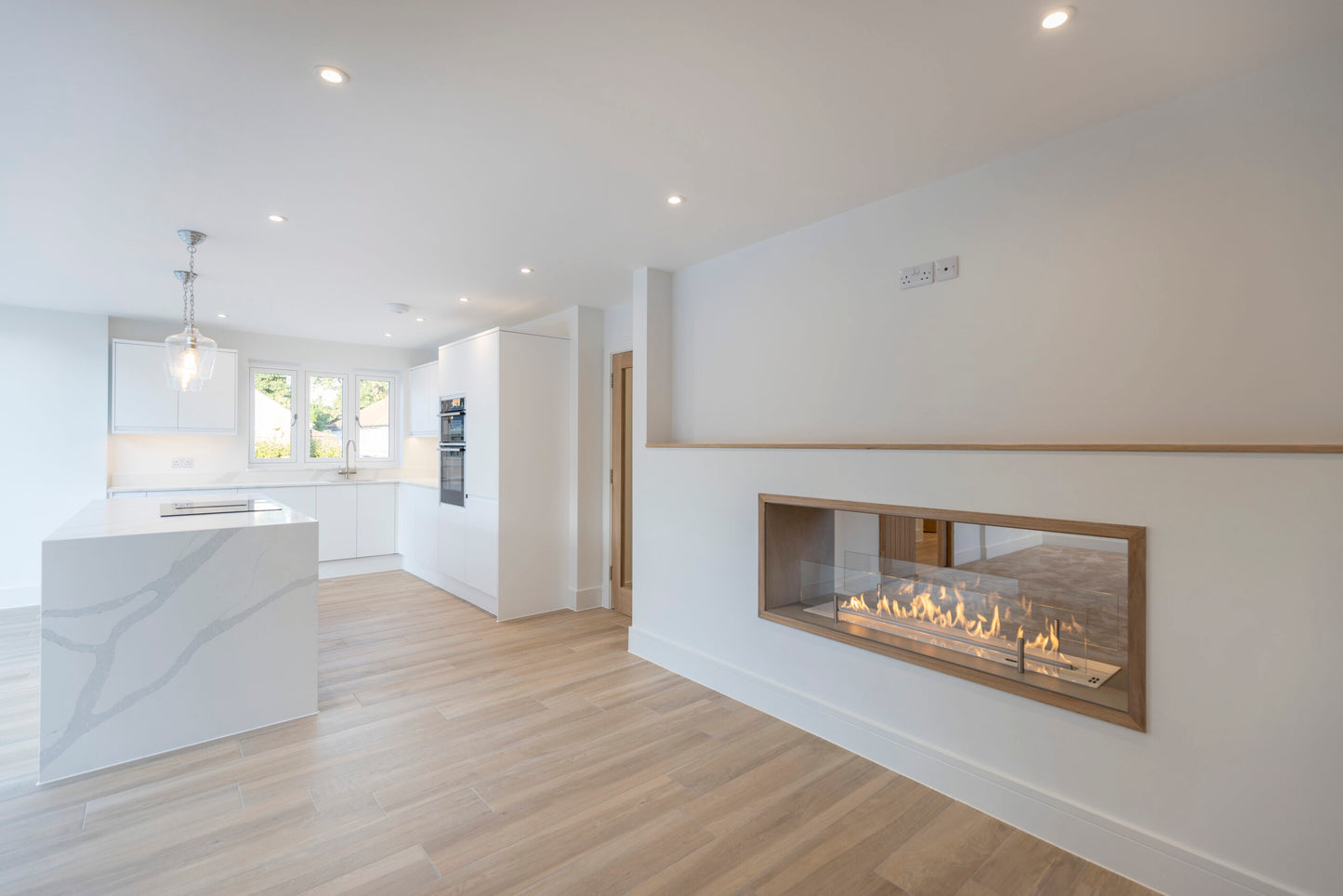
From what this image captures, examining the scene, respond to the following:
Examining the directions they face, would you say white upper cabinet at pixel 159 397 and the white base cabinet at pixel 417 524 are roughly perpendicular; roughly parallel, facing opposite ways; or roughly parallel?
roughly perpendicular

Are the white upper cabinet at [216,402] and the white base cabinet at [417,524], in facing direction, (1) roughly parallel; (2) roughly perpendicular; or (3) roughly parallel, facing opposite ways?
roughly perpendicular

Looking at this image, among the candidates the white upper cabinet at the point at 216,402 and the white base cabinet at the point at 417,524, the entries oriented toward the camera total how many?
1

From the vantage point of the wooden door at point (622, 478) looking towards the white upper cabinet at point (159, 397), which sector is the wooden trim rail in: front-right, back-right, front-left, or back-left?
back-left

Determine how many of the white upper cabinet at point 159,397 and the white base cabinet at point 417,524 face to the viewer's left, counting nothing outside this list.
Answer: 1

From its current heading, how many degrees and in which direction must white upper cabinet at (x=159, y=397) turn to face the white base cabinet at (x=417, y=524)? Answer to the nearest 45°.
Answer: approximately 45° to its left

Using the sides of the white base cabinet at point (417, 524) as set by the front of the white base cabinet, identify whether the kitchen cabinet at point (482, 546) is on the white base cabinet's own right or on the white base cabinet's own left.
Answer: on the white base cabinet's own left

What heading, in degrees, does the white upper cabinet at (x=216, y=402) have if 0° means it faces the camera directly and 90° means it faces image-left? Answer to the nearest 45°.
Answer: approximately 0°

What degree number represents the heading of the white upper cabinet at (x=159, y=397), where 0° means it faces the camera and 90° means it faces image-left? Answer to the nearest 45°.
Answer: approximately 0°

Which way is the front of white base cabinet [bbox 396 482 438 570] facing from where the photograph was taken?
facing to the left of the viewer

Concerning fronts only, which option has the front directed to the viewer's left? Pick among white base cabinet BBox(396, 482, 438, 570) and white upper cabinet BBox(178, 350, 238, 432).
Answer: the white base cabinet
